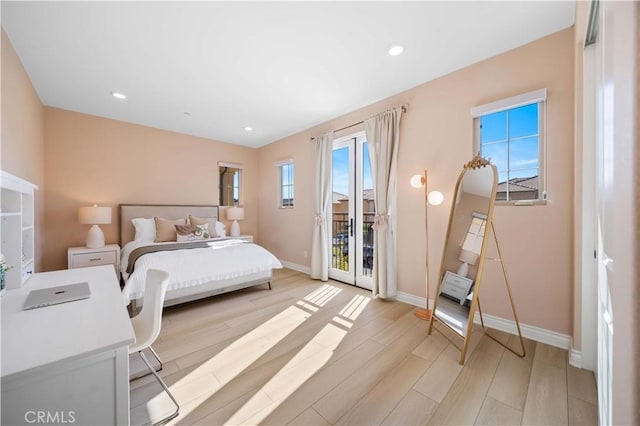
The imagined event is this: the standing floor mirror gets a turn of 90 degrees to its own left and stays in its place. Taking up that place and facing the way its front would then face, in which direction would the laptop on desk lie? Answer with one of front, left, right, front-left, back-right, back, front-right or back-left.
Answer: right

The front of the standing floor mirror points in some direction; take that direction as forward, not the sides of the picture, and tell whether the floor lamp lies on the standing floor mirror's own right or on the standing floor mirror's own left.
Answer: on the standing floor mirror's own right

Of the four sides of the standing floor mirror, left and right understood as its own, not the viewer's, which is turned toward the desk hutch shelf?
front

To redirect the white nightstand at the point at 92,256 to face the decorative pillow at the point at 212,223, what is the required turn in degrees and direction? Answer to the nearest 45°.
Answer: approximately 90° to its left

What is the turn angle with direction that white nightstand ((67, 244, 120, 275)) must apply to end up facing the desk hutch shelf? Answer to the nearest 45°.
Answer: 0° — it already faces it

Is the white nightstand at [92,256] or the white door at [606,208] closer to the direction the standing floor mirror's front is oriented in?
the white nightstand

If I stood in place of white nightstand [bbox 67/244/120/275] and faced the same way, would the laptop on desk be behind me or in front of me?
in front

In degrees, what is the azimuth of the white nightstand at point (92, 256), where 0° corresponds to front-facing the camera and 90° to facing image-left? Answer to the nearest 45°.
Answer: approximately 0°

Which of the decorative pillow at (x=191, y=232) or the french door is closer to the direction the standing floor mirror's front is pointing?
the decorative pillow

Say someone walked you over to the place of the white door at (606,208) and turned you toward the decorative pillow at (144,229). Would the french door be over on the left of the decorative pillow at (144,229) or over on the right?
right

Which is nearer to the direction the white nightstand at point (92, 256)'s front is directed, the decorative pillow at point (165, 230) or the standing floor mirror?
the standing floor mirror

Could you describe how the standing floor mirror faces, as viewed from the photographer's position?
facing the viewer and to the left of the viewer

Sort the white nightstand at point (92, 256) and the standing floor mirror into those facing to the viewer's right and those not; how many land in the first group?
0

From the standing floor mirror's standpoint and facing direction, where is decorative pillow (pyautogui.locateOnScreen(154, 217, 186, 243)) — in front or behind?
in front
